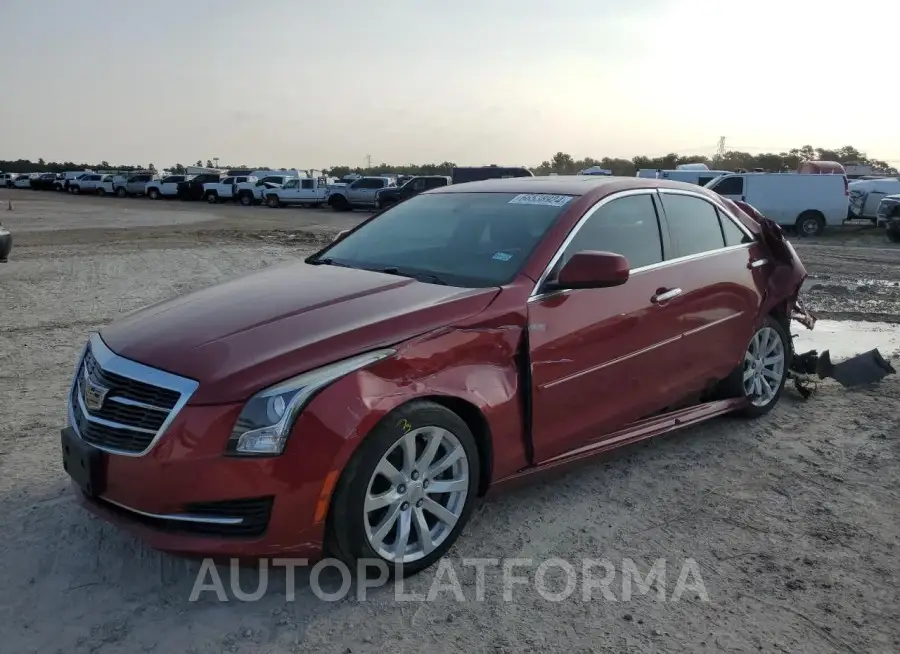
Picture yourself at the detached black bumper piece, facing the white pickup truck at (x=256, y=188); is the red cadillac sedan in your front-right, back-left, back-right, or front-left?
back-left

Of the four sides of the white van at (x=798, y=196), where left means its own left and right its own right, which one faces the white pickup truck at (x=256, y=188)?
front

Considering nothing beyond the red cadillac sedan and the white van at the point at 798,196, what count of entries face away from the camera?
0

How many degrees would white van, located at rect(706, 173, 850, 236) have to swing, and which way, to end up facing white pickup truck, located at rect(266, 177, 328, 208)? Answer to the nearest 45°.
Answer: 0° — it already faces it

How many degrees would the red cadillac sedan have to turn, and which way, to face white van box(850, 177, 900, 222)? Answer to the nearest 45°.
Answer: approximately 180°

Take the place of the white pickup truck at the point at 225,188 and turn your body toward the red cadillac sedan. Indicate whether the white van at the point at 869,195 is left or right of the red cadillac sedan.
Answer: left

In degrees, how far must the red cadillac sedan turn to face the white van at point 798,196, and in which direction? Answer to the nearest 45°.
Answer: approximately 180°

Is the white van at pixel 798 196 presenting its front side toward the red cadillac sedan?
no

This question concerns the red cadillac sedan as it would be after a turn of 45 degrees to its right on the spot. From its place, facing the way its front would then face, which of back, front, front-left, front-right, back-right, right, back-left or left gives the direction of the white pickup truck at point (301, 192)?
right

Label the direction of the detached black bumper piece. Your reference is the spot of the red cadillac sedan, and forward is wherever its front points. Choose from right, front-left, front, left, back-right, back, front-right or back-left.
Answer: back

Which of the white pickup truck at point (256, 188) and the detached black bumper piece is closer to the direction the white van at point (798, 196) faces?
the white pickup truck

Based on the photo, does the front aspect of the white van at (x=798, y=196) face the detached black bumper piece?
no

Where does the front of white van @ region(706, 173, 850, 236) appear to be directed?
to the viewer's left
